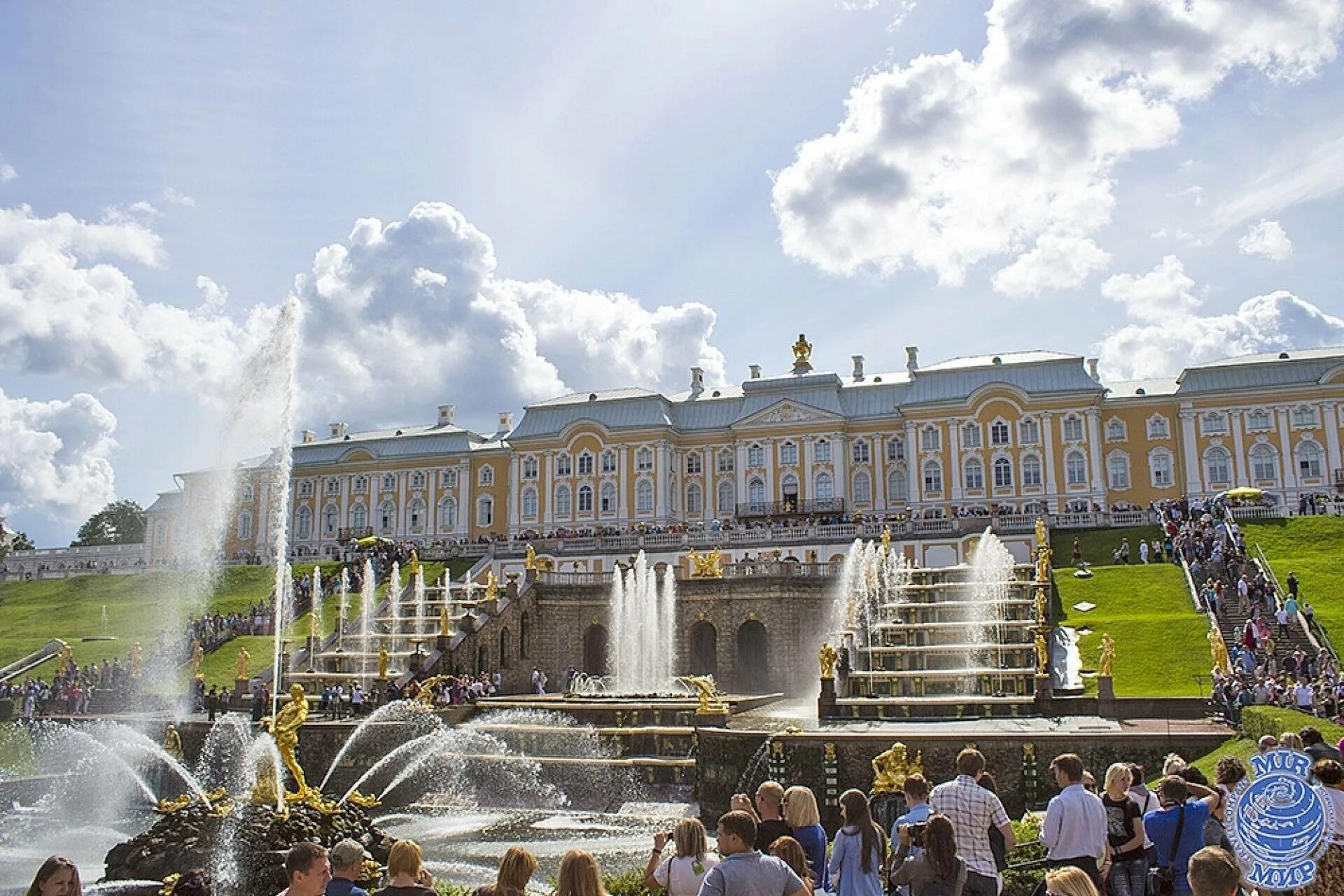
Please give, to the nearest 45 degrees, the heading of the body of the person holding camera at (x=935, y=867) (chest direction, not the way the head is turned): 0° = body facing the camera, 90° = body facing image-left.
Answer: approximately 135°

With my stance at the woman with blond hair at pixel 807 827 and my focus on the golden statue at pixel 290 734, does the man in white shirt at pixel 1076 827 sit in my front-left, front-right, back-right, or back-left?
back-right

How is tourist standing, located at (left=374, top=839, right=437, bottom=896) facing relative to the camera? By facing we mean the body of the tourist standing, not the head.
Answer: away from the camera

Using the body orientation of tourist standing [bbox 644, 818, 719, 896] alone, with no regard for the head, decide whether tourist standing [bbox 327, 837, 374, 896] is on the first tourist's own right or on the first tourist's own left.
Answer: on the first tourist's own left

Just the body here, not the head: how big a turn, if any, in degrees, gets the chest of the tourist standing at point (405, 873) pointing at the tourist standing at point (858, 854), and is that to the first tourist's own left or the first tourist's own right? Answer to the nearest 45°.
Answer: approximately 90° to the first tourist's own right

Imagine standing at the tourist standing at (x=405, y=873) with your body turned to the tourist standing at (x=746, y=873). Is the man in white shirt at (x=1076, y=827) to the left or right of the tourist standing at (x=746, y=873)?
left

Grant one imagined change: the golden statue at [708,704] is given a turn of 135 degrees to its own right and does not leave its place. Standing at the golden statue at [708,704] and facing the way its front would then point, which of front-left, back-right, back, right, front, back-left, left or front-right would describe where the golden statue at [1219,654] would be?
front-right

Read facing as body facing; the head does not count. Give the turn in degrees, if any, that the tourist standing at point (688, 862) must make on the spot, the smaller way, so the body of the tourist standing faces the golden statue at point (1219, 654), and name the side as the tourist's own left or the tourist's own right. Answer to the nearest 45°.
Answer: approximately 90° to the tourist's own right

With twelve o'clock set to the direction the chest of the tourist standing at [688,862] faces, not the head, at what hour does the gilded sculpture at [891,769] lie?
The gilded sculpture is roughly at 2 o'clock from the tourist standing.

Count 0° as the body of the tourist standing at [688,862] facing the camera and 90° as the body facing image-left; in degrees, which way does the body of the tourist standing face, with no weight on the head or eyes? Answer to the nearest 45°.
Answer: approximately 135°

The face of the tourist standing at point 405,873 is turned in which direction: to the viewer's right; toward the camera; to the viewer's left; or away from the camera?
away from the camera

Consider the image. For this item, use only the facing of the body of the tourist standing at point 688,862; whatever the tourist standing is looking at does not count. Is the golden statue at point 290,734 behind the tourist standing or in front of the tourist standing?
in front

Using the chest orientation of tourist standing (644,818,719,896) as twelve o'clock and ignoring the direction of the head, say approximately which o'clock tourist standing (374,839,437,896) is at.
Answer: tourist standing (374,839,437,896) is roughly at 10 o'clock from tourist standing (644,818,719,896).
